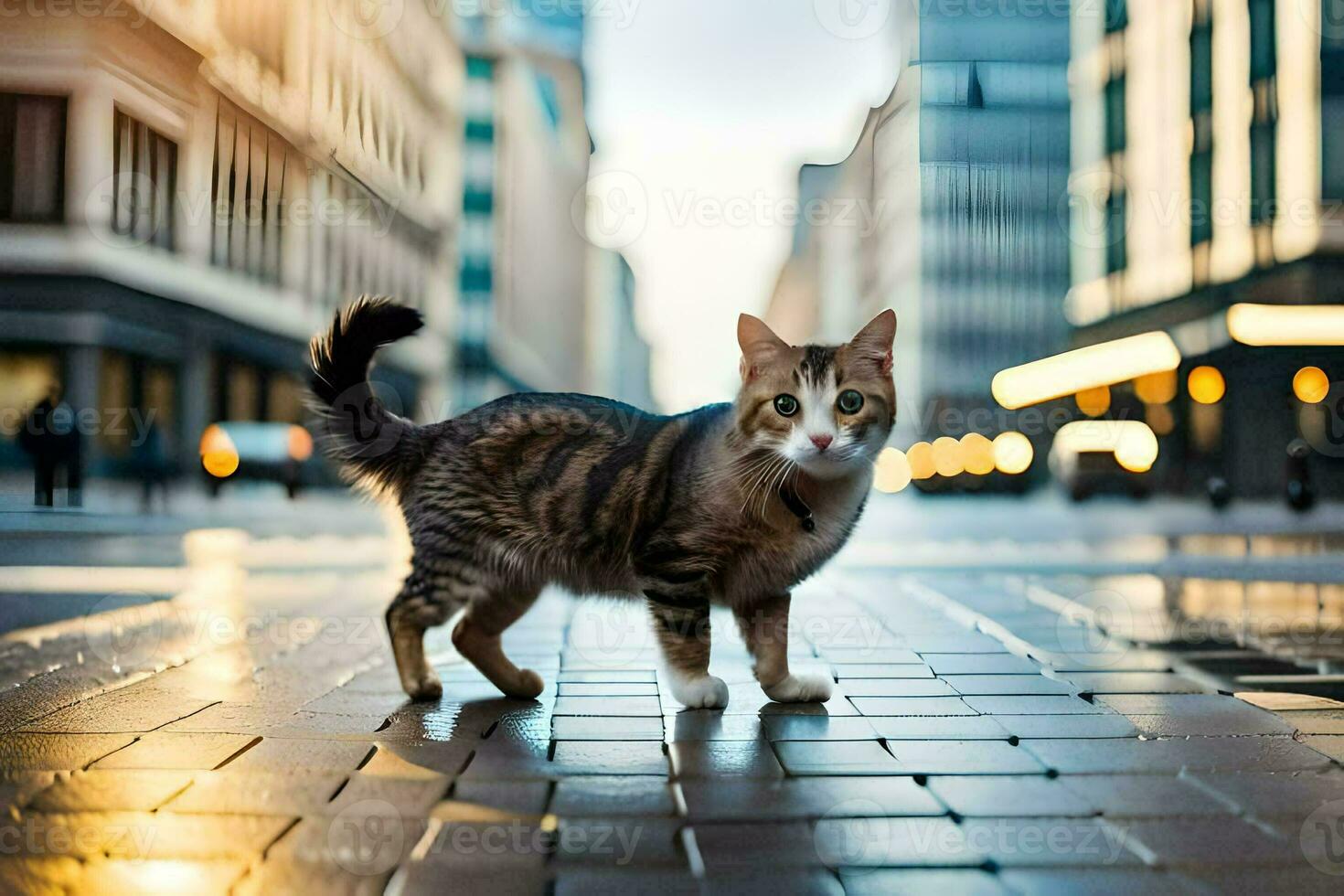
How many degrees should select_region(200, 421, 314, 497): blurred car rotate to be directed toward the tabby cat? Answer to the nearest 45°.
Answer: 0° — it already faces it

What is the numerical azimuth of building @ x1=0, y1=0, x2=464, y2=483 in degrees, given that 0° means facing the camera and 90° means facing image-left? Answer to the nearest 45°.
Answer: approximately 315°

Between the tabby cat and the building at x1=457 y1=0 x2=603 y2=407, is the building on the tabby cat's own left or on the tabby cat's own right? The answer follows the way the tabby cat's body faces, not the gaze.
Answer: on the tabby cat's own left

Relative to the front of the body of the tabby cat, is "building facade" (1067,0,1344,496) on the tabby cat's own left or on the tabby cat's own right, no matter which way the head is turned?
on the tabby cat's own left

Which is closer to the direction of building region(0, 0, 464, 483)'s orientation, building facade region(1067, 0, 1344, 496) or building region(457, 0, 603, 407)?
the building facade

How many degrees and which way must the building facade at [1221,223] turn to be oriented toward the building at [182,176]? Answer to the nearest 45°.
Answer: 0° — it already faces it

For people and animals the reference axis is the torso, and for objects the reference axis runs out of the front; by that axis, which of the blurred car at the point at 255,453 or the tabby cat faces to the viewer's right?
the tabby cat

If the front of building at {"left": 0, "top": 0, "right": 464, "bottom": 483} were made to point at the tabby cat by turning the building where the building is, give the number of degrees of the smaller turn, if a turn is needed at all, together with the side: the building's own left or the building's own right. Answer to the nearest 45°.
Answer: approximately 45° to the building's own right

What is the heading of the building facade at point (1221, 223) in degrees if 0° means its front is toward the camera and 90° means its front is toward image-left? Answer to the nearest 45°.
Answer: approximately 45°

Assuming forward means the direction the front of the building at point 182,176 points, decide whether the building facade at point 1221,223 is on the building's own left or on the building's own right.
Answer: on the building's own left
